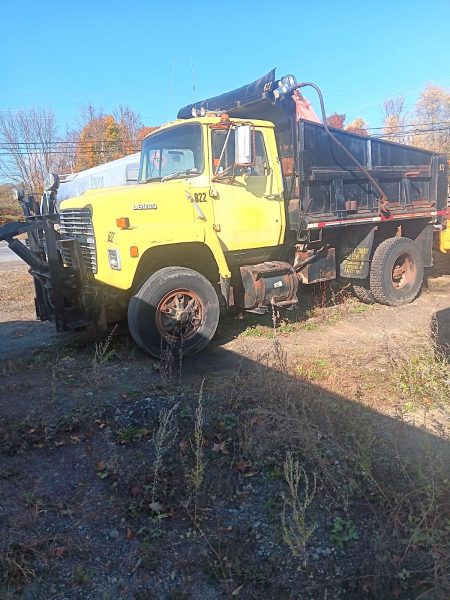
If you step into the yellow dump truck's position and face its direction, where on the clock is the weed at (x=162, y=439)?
The weed is roughly at 11 o'clock from the yellow dump truck.

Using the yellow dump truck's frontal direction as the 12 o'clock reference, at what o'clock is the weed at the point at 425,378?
The weed is roughly at 9 o'clock from the yellow dump truck.

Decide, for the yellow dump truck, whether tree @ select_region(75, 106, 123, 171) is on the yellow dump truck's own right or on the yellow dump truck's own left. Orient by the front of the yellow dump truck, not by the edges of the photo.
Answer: on the yellow dump truck's own right

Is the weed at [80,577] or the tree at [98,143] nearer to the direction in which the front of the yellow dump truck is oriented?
the weed

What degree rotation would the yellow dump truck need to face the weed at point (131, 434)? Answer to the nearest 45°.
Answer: approximately 45° to its left

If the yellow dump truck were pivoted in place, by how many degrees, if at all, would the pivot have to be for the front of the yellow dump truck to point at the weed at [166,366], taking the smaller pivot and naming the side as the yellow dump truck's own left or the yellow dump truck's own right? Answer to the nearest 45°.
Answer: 0° — it already faces it

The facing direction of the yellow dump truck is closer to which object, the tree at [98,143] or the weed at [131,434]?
the weed

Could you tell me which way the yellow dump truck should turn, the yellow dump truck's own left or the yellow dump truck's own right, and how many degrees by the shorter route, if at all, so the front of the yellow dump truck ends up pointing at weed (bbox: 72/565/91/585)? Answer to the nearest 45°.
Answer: approximately 45° to the yellow dump truck's own left

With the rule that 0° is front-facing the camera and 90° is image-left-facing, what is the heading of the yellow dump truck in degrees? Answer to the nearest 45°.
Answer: approximately 45°

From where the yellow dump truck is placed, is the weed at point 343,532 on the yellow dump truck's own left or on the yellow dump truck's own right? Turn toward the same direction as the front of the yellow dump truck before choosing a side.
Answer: on the yellow dump truck's own left

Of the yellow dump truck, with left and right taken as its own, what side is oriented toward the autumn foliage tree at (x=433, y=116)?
back
